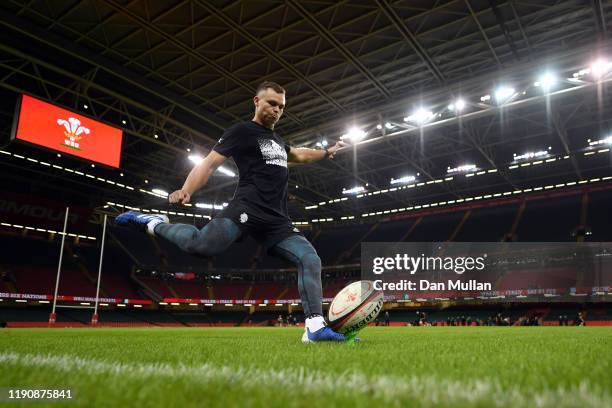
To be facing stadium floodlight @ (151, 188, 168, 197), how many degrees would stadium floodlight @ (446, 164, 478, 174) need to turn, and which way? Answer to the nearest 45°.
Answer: approximately 45° to its right

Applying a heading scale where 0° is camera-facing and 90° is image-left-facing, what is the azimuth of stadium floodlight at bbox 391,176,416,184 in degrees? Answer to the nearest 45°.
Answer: approximately 45°

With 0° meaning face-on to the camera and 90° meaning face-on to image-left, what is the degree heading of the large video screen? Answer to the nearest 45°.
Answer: approximately 315°

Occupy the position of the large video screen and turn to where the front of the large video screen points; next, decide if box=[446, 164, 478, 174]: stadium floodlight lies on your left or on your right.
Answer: on your left
